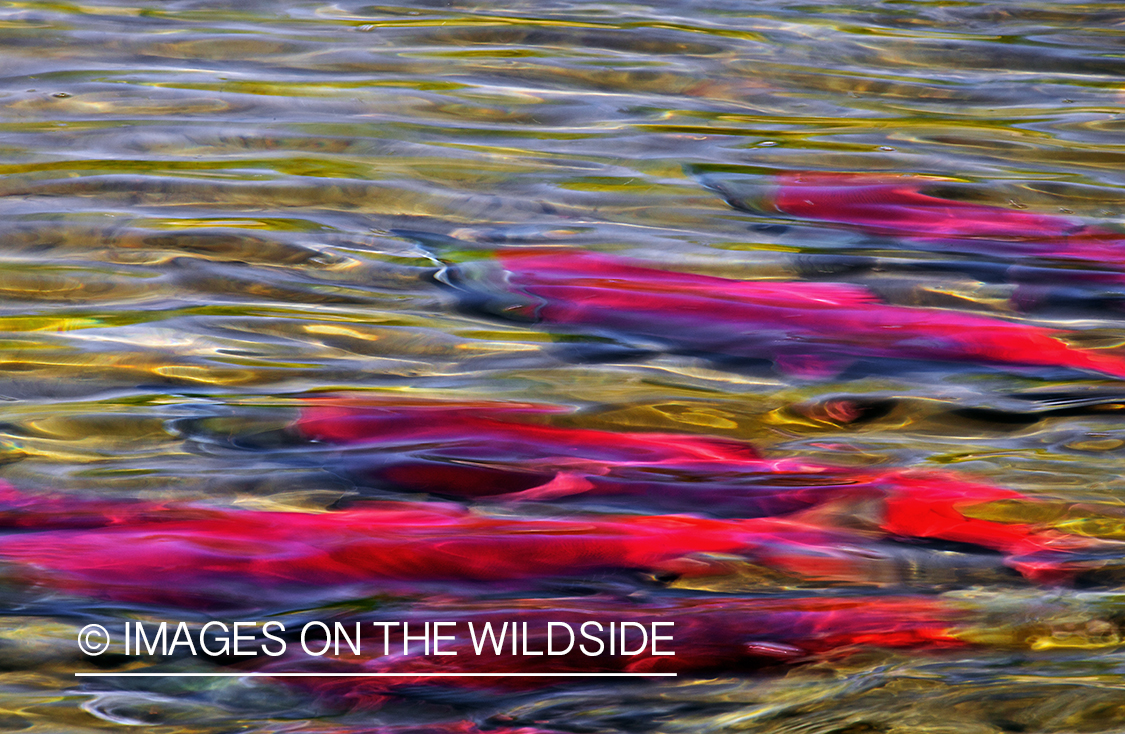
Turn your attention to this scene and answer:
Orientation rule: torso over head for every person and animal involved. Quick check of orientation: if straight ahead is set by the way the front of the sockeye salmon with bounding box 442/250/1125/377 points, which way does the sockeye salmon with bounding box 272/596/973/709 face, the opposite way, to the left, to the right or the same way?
the same way

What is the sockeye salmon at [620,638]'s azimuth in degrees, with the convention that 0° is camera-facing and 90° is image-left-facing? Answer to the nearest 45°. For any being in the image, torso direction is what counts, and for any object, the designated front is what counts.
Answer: approximately 90°

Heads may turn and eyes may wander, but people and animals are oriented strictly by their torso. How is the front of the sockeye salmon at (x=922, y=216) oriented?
to the viewer's left

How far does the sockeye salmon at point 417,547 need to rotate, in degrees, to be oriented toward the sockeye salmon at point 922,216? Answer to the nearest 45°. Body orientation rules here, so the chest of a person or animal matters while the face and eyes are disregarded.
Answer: approximately 135° to its right

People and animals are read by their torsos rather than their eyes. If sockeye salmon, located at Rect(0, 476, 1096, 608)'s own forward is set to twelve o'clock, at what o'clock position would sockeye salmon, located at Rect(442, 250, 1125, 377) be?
sockeye salmon, located at Rect(442, 250, 1125, 377) is roughly at 4 o'clock from sockeye salmon, located at Rect(0, 476, 1096, 608).

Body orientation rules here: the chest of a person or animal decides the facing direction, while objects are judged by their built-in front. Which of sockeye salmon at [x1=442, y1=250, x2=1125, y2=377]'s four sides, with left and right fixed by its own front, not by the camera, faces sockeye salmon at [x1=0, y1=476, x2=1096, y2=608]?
left

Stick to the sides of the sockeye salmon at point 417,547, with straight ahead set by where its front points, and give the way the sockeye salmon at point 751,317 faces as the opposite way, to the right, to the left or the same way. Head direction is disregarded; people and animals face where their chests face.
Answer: the same way

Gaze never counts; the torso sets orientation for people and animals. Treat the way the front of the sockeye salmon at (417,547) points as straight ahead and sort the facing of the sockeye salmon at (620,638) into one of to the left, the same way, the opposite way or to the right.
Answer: the same way

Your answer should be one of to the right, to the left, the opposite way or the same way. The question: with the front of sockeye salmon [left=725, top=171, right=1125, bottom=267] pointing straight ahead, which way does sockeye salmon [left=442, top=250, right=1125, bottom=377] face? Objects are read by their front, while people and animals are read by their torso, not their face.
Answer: the same way

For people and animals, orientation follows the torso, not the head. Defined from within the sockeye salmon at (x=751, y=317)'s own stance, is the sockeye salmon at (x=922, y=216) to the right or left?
on its right

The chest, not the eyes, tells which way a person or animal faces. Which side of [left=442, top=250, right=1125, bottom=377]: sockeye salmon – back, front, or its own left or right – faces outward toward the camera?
left

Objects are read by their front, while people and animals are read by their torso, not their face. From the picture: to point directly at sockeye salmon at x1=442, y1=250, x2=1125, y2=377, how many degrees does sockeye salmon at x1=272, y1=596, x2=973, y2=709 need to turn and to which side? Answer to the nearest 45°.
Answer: approximately 90° to its right

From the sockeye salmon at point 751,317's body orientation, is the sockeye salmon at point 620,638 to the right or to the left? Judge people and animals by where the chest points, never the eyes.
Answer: on its left

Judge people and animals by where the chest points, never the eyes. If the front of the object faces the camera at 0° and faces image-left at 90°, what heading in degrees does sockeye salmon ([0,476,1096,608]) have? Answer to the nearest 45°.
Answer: approximately 90°
